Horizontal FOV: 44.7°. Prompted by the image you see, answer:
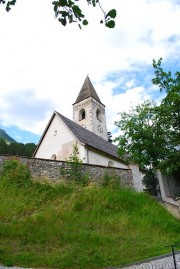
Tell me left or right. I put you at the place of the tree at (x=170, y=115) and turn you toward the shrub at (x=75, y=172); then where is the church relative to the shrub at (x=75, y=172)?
right

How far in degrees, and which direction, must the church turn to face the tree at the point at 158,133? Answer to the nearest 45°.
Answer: approximately 90° to its left

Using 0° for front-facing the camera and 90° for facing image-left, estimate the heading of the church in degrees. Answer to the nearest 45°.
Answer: approximately 45°

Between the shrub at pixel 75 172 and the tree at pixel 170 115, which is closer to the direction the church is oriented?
the shrub

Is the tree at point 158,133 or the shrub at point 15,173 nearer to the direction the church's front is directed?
the shrub

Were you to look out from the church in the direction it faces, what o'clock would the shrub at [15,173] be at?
The shrub is roughly at 11 o'clock from the church.

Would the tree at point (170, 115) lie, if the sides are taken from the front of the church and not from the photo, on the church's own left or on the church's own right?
on the church's own left

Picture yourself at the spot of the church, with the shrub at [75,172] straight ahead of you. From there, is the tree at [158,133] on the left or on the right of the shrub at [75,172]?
left
